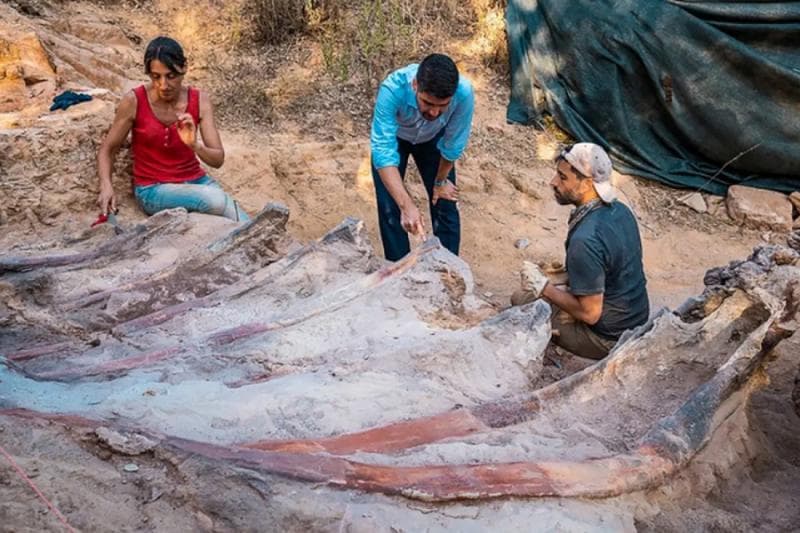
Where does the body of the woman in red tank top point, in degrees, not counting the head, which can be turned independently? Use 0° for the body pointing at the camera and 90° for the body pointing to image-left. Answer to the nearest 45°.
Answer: approximately 0°

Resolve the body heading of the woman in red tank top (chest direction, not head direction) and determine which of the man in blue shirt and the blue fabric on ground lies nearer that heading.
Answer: the man in blue shirt

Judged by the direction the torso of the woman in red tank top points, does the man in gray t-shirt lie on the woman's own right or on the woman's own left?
on the woman's own left

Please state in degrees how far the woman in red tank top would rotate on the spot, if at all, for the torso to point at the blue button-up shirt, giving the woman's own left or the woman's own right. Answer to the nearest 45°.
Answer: approximately 90° to the woman's own left

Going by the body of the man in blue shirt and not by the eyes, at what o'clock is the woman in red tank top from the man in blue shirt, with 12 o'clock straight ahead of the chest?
The woman in red tank top is roughly at 3 o'clock from the man in blue shirt.

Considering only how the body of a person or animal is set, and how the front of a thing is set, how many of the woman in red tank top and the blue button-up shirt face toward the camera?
2

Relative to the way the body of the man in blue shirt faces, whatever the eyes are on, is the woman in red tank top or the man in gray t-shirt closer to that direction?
the man in gray t-shirt

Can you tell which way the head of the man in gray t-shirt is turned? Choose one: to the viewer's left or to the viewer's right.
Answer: to the viewer's left

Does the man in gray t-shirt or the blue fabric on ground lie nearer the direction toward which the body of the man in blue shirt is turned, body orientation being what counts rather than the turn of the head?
the man in gray t-shirt

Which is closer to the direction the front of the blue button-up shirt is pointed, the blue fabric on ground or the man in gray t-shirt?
the man in gray t-shirt
